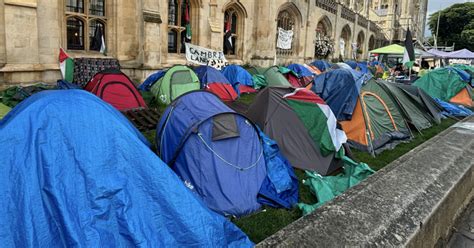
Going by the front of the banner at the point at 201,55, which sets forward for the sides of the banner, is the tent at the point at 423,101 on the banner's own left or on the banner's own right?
on the banner's own left

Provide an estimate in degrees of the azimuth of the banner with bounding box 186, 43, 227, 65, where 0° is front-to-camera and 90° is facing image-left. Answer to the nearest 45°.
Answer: approximately 0°

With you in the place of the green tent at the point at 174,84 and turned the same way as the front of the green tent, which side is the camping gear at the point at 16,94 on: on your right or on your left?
on your right

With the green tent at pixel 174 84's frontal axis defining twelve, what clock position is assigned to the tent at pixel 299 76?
The tent is roughly at 9 o'clock from the green tent.

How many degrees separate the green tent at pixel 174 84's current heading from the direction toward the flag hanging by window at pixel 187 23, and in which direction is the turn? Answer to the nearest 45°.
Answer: approximately 135° to its left

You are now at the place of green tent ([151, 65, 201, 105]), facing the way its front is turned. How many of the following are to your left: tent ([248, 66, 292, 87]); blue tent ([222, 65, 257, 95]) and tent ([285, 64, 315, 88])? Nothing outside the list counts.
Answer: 3

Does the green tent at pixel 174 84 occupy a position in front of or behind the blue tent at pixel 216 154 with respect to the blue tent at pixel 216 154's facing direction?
behind
